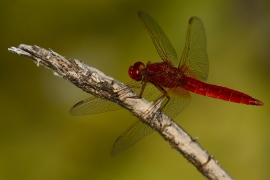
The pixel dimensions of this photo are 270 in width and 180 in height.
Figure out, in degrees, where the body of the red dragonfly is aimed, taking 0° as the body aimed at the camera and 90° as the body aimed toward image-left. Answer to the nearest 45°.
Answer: approximately 90°
